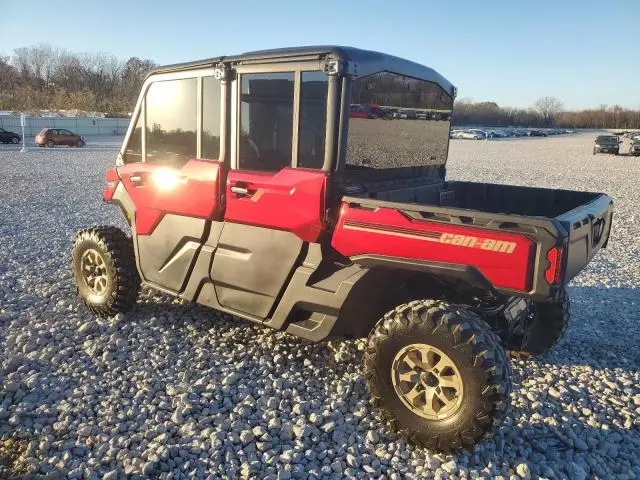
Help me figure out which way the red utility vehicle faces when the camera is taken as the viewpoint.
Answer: facing away from the viewer and to the left of the viewer

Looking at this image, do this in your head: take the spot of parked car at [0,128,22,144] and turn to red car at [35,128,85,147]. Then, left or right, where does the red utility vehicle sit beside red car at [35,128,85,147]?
right

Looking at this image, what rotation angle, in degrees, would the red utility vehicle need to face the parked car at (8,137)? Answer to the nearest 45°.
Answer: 0° — it already faces it

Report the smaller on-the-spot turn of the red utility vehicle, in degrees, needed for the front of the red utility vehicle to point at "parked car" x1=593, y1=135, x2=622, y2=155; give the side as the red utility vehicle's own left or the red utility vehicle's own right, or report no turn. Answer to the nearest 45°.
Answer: approximately 90° to the red utility vehicle's own right
